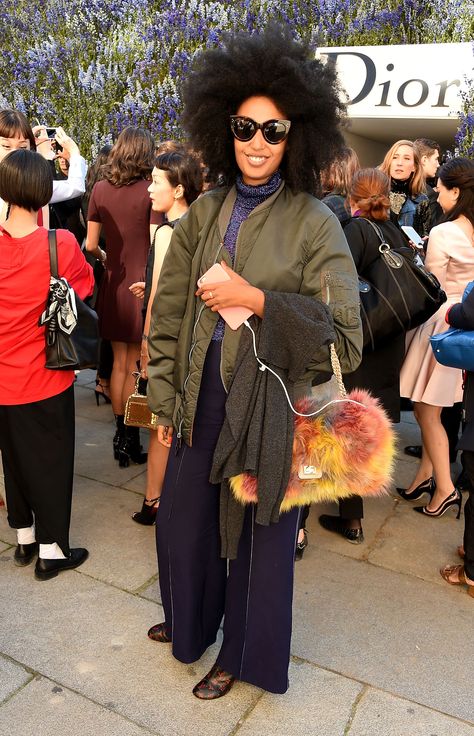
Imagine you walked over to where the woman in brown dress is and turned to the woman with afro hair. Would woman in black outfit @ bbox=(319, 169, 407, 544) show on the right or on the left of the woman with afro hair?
left

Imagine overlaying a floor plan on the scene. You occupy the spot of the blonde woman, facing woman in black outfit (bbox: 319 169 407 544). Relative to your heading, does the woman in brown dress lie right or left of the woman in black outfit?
right

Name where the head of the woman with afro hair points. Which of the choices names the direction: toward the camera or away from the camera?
toward the camera

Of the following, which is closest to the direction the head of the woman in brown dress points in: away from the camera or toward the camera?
away from the camera

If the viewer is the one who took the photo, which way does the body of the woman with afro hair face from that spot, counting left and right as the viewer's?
facing the viewer and to the left of the viewer

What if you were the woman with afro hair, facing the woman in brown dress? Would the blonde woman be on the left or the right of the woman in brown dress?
right

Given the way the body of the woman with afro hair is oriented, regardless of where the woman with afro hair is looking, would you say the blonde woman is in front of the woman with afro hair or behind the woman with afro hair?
behind

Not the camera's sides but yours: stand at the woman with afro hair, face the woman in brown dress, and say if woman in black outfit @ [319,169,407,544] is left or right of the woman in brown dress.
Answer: right

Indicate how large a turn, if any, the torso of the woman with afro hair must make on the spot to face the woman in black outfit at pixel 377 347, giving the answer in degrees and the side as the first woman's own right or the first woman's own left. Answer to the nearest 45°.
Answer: approximately 180°
